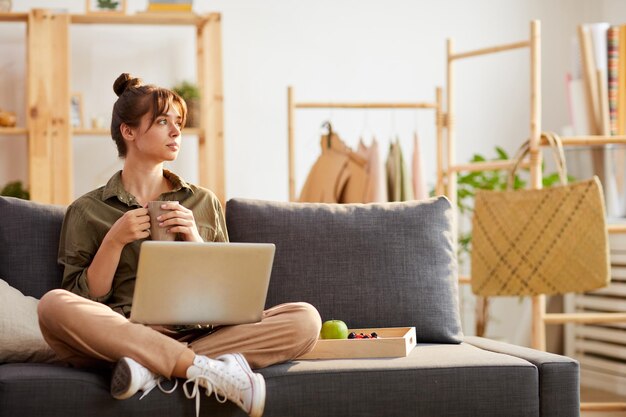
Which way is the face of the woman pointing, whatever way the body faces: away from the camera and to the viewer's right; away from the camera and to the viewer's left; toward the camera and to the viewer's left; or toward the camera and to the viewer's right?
toward the camera and to the viewer's right

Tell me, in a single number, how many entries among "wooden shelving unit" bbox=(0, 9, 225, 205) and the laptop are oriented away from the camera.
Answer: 1

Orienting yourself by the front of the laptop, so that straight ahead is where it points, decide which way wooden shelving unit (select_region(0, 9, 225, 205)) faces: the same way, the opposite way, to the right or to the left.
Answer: the opposite way

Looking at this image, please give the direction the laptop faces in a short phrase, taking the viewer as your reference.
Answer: facing away from the viewer

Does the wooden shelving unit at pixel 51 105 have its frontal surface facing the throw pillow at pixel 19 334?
yes

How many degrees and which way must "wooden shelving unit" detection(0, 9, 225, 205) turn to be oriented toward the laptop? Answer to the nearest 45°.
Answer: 0° — it already faces it

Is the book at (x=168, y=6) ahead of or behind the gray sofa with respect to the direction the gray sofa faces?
behind

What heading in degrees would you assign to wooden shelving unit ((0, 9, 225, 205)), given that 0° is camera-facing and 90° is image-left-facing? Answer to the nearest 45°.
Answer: approximately 0°

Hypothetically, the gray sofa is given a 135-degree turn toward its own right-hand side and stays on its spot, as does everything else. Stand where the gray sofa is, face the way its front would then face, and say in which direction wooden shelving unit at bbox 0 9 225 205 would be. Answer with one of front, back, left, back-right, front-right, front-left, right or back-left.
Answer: front

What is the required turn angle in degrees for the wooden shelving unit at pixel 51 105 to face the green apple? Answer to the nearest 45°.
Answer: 0° — it already faces it

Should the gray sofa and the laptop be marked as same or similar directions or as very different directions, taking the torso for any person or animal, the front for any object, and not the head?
very different directions
